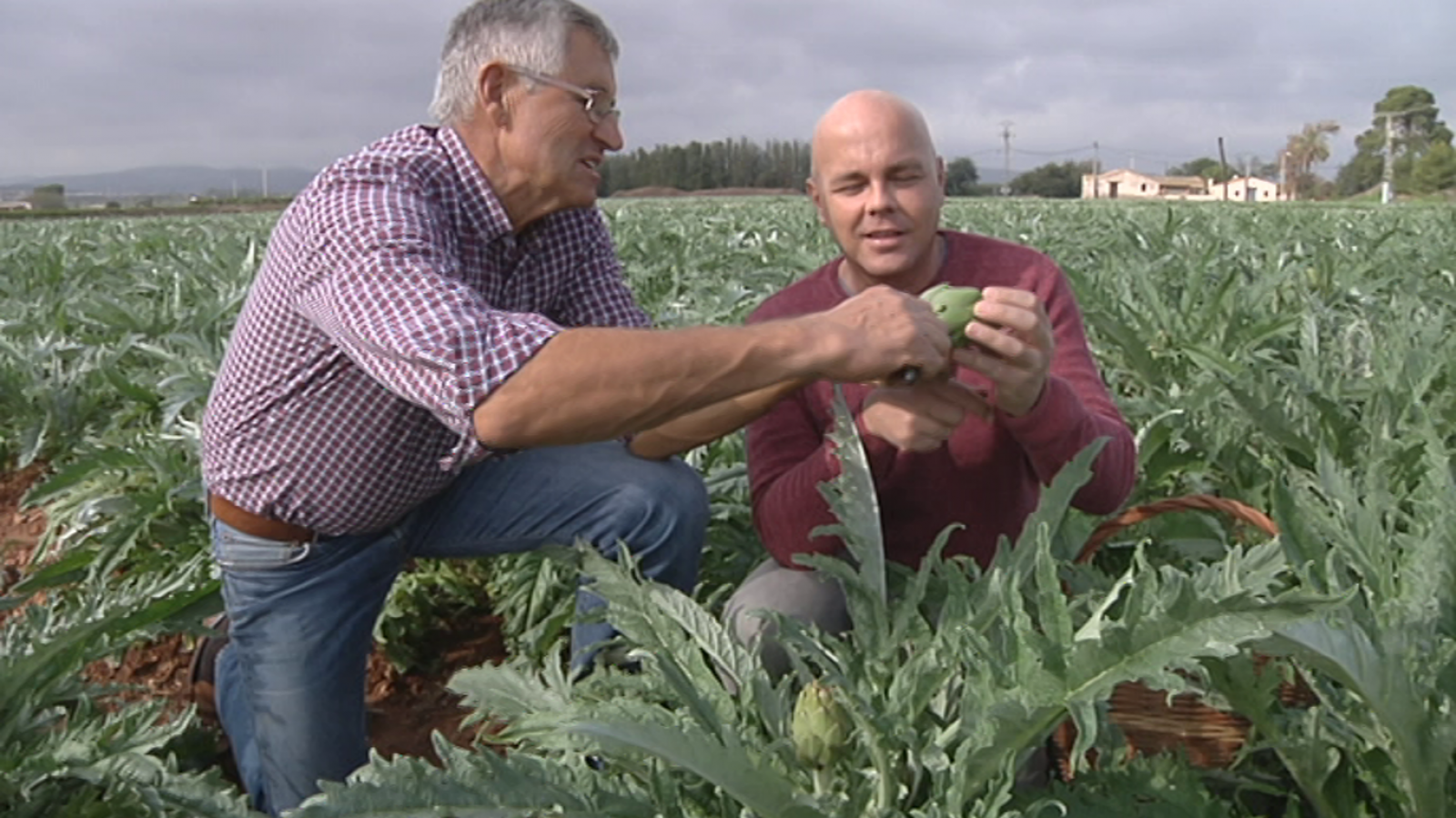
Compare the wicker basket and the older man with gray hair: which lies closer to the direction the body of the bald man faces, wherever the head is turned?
the wicker basket

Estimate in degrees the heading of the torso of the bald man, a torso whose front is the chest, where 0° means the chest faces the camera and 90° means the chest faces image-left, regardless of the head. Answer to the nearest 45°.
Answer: approximately 0°

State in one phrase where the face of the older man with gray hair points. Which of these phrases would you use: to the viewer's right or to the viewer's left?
to the viewer's right

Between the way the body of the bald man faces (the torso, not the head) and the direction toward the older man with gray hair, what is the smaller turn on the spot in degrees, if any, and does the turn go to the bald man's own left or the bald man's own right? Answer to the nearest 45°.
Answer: approximately 90° to the bald man's own right

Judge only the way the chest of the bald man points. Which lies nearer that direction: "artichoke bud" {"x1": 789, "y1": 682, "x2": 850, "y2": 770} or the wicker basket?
the artichoke bud

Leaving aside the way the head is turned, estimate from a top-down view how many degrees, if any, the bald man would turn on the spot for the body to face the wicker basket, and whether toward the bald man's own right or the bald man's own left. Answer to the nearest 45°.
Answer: approximately 45° to the bald man's own left

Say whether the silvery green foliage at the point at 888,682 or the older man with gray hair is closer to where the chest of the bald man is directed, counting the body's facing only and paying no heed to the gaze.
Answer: the silvery green foliage

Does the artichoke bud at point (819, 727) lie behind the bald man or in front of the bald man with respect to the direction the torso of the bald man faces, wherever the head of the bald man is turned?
in front

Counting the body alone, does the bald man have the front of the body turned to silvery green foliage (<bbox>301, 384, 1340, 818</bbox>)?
yes
